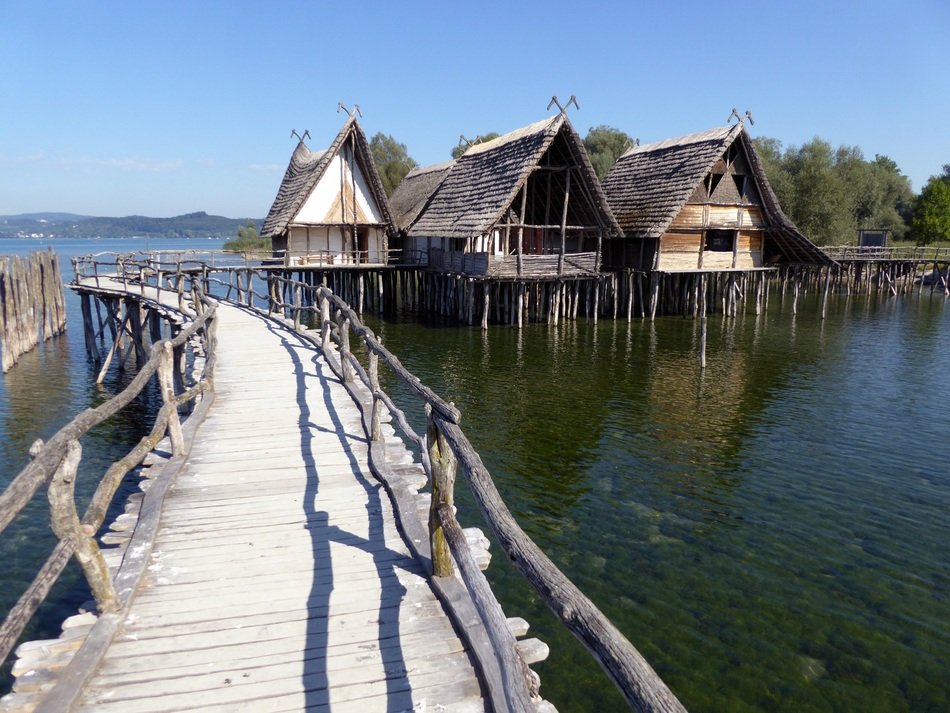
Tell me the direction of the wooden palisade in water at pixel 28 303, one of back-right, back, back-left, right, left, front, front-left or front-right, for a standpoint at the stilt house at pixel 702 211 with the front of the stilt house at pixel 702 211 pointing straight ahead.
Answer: right

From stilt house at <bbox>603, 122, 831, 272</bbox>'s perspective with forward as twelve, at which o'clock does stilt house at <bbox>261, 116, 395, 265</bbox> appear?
stilt house at <bbox>261, 116, 395, 265</bbox> is roughly at 4 o'clock from stilt house at <bbox>603, 122, 831, 272</bbox>.

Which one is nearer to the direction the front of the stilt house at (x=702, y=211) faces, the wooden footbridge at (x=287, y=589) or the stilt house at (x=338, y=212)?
the wooden footbridge

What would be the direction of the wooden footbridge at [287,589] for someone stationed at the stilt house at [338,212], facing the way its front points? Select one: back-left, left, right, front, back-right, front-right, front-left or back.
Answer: front-right

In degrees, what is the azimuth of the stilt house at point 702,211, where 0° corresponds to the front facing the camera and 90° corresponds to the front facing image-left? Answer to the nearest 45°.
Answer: approximately 315°

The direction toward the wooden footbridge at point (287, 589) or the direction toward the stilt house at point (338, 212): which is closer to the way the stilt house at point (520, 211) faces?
the wooden footbridge

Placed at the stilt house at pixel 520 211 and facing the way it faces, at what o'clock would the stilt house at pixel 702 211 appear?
the stilt house at pixel 702 211 is roughly at 10 o'clock from the stilt house at pixel 520 211.

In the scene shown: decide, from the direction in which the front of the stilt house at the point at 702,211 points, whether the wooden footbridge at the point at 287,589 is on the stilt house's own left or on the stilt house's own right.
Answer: on the stilt house's own right

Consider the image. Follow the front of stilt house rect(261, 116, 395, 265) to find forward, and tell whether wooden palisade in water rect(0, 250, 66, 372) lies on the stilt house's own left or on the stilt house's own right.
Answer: on the stilt house's own right
